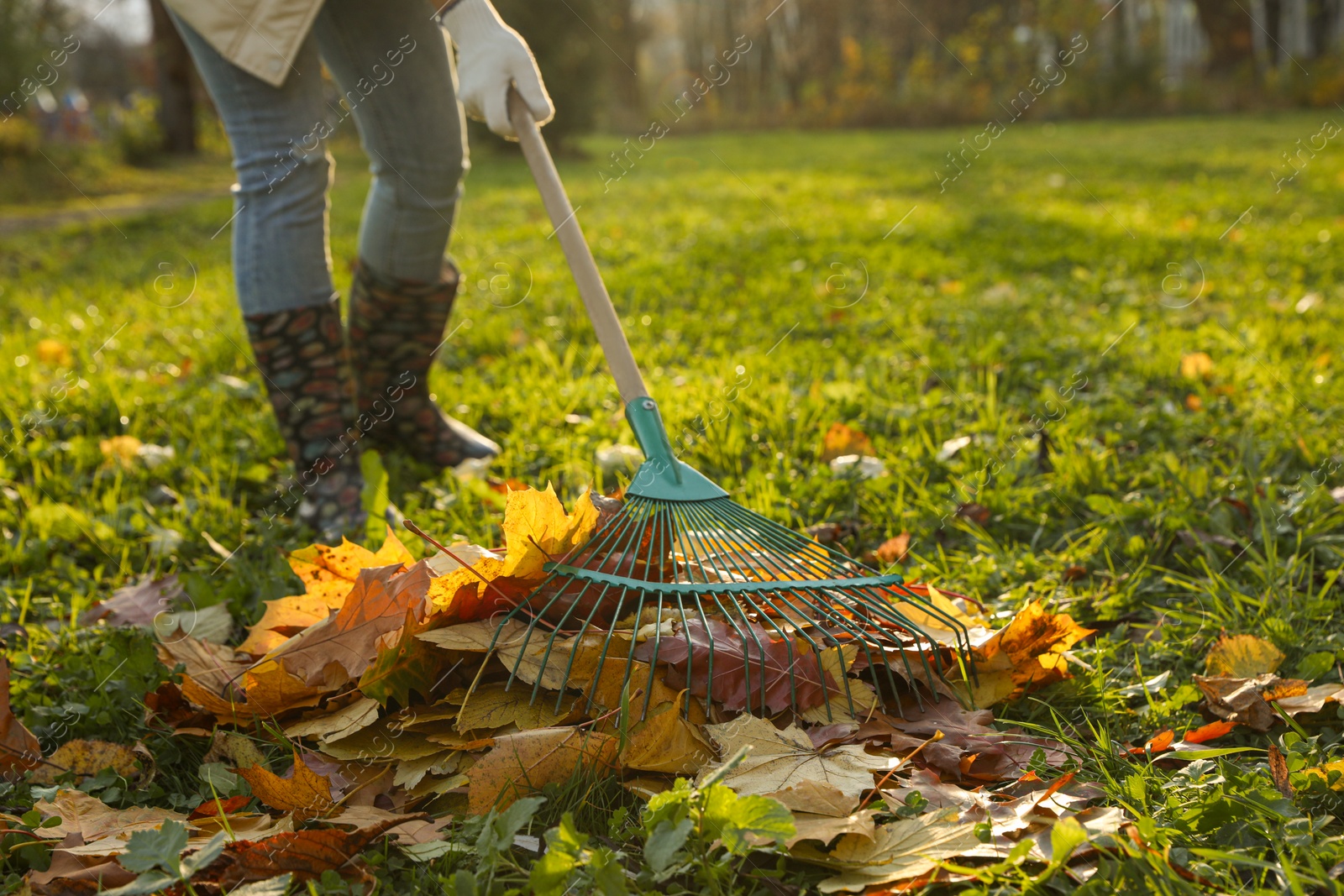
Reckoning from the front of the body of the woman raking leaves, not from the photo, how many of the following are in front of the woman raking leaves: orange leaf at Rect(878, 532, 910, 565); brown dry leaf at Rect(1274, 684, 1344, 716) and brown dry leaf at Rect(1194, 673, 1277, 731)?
3

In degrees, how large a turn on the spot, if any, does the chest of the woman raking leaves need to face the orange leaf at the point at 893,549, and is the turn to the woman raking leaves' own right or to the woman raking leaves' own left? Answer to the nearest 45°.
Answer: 0° — they already face it

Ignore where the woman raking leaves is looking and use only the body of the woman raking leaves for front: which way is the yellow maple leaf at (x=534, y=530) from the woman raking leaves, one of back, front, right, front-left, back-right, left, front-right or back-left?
front-right

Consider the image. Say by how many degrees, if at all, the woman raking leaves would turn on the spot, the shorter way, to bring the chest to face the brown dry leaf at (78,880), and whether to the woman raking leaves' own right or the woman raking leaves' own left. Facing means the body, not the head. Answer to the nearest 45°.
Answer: approximately 45° to the woman raking leaves' own right

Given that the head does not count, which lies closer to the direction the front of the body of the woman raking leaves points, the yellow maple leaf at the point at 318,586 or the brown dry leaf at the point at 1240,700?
the brown dry leaf

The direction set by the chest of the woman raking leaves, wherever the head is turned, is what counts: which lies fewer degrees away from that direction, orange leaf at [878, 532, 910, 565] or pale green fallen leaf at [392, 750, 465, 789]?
the orange leaf

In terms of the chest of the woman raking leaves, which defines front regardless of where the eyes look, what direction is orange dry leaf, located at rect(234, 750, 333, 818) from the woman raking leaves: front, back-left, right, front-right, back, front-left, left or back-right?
front-right

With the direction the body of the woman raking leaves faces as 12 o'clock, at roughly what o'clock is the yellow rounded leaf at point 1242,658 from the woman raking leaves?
The yellow rounded leaf is roughly at 12 o'clock from the woman raking leaves.

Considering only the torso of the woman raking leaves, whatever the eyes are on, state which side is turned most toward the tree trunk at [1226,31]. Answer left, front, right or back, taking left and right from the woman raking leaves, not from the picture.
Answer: left

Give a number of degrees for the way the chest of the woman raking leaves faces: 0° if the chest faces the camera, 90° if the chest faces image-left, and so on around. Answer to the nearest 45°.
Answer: approximately 315°

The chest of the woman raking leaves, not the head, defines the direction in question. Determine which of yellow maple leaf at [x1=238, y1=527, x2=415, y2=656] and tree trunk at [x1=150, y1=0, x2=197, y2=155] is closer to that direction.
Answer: the yellow maple leaf
